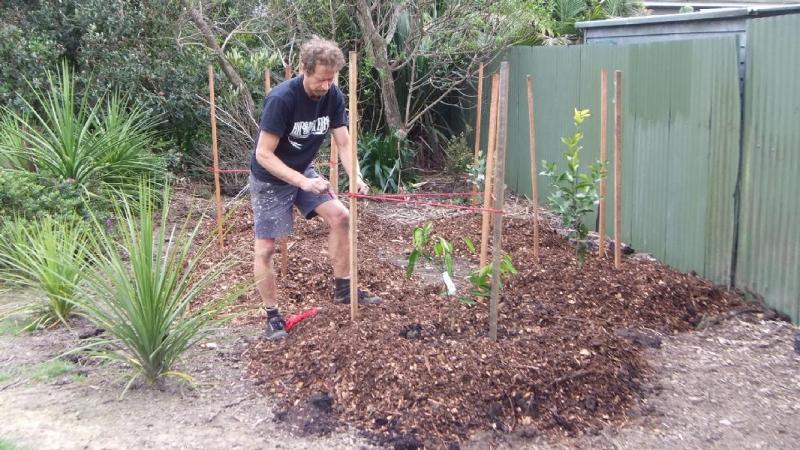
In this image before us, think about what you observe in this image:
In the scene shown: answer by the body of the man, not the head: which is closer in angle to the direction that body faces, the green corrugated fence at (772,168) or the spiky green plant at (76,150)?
the green corrugated fence

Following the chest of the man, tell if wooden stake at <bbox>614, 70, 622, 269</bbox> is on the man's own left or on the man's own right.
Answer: on the man's own left

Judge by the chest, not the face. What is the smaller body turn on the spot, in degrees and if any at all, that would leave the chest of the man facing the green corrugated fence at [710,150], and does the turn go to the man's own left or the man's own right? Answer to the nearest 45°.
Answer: approximately 45° to the man's own left

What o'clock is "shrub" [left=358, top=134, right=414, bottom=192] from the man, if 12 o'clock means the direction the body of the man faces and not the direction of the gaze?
The shrub is roughly at 8 o'clock from the man.

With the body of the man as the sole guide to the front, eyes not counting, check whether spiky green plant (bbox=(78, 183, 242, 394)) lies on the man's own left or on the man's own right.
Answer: on the man's own right

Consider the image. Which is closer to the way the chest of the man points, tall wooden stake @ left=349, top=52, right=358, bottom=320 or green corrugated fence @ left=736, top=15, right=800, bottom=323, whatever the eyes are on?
the tall wooden stake

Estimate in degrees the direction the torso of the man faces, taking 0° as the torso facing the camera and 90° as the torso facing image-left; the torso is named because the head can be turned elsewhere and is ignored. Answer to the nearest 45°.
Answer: approximately 315°

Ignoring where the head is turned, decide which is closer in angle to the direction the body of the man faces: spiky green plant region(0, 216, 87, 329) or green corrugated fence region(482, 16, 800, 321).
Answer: the green corrugated fence

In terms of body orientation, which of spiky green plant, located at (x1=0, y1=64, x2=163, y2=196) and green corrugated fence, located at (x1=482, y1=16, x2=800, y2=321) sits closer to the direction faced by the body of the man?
the green corrugated fence

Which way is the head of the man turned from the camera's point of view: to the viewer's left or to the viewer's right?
to the viewer's right

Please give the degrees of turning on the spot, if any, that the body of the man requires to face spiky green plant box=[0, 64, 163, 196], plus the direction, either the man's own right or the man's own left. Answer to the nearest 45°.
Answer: approximately 180°

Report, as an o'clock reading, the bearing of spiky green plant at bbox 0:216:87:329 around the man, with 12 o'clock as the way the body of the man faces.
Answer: The spiky green plant is roughly at 5 o'clock from the man.

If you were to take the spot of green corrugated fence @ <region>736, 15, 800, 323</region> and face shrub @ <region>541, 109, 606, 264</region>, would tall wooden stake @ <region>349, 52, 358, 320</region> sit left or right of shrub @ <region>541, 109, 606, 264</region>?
left

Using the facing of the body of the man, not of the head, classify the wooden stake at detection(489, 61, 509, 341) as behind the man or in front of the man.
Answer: in front

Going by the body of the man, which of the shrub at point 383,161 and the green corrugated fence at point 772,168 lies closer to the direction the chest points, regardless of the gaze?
the green corrugated fence
